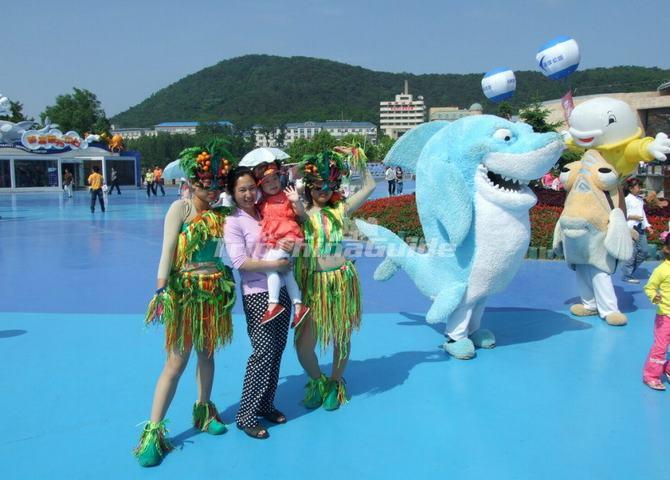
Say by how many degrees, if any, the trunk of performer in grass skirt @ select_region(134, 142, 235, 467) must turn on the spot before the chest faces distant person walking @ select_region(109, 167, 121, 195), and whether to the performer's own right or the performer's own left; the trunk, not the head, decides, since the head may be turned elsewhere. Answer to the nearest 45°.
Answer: approximately 135° to the performer's own left

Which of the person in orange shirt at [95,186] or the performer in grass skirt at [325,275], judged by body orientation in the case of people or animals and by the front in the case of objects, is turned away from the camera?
the person in orange shirt

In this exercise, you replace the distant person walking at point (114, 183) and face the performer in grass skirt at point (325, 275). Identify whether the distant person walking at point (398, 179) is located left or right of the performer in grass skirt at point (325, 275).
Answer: left

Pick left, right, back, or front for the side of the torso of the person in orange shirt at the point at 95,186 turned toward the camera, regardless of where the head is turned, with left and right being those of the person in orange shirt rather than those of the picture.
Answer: back

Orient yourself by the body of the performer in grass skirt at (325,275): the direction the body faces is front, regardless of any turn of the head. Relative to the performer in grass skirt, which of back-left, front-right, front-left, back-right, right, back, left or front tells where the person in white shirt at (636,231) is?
back-left

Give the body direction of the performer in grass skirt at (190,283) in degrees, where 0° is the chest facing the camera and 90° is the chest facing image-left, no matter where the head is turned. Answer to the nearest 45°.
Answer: approximately 315°

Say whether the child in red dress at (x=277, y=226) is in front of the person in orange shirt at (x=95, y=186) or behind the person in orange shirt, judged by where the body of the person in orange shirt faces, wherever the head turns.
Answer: behind

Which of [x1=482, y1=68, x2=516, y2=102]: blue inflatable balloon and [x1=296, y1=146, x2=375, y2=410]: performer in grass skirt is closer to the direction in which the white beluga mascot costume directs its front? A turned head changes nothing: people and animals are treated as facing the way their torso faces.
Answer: the performer in grass skirt

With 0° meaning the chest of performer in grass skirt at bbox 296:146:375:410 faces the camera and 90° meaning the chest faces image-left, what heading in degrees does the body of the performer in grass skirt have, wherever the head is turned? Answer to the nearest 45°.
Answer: approximately 0°
